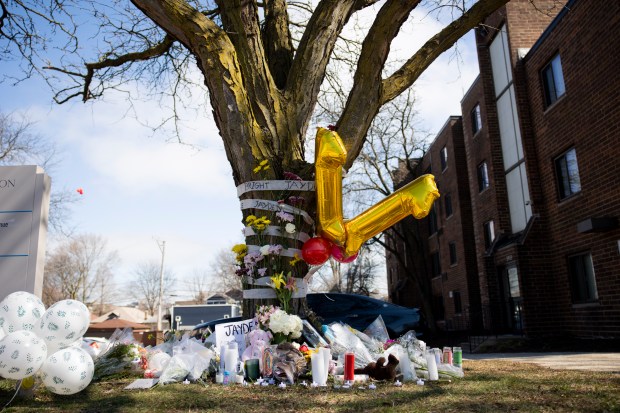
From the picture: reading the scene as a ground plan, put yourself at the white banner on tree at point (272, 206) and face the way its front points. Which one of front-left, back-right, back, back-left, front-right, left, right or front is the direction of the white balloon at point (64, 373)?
front-right

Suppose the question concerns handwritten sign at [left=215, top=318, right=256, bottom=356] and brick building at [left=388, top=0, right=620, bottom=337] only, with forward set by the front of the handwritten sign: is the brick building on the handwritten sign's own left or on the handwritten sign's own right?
on the handwritten sign's own left

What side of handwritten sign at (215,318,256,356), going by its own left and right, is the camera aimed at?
front

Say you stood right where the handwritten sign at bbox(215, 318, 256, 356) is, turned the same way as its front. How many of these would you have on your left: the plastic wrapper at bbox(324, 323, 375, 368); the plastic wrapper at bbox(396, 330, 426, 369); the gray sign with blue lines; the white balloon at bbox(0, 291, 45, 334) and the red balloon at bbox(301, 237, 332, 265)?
3

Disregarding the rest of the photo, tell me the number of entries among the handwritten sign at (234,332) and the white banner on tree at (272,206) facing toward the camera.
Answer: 2

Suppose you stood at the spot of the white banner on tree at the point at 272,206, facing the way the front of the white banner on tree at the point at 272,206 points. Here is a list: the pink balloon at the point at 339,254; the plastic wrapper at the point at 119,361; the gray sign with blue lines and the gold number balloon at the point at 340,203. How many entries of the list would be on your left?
2

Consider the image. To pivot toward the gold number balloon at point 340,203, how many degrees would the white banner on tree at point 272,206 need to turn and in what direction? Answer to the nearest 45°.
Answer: approximately 90° to its left

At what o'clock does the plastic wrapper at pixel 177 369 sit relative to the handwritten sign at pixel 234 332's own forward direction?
The plastic wrapper is roughly at 2 o'clock from the handwritten sign.
